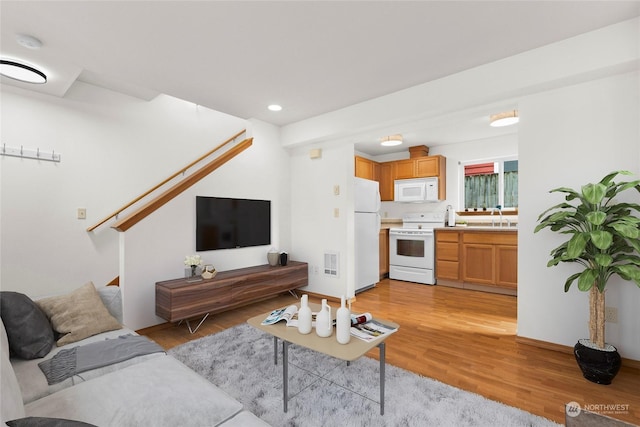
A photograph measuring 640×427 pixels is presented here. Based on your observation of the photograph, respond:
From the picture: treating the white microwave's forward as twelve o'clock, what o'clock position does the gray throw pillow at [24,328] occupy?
The gray throw pillow is roughly at 1 o'clock from the white microwave.

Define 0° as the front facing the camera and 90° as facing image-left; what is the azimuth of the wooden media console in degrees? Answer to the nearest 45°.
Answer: approximately 315°

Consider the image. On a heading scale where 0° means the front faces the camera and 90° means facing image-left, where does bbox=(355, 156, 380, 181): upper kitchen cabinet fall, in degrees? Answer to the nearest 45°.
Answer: approximately 315°

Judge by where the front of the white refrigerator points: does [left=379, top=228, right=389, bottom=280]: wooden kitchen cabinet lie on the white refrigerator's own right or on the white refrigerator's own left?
on the white refrigerator's own left

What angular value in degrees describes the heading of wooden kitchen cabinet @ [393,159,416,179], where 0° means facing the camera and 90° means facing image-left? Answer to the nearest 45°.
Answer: approximately 0°

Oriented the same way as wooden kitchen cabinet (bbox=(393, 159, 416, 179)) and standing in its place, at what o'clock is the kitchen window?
The kitchen window is roughly at 9 o'clock from the wooden kitchen cabinet.

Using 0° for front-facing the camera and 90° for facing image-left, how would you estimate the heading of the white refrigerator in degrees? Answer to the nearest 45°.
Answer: approximately 315°

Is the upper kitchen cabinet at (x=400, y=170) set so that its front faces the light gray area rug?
yes

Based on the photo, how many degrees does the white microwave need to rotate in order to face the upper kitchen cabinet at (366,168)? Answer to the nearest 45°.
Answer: approximately 90° to its right
